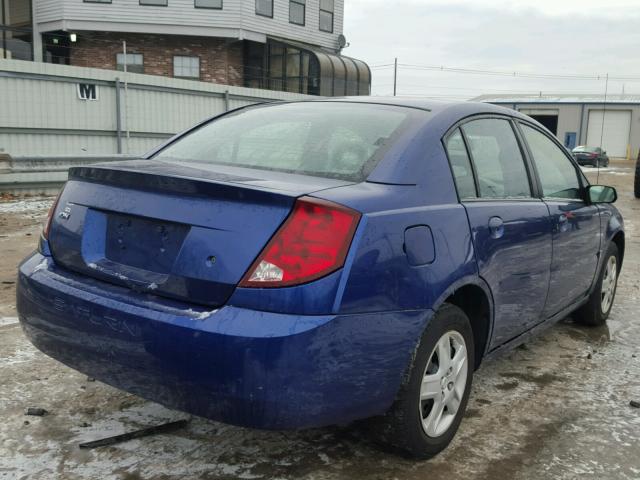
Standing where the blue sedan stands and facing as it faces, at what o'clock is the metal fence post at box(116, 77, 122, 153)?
The metal fence post is roughly at 10 o'clock from the blue sedan.

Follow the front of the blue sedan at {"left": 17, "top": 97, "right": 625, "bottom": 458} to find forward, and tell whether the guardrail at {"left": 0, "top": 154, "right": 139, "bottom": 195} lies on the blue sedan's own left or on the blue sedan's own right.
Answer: on the blue sedan's own left

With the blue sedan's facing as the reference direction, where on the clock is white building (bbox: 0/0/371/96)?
The white building is roughly at 10 o'clock from the blue sedan.

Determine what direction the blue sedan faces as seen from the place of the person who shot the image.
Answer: facing away from the viewer and to the right of the viewer
